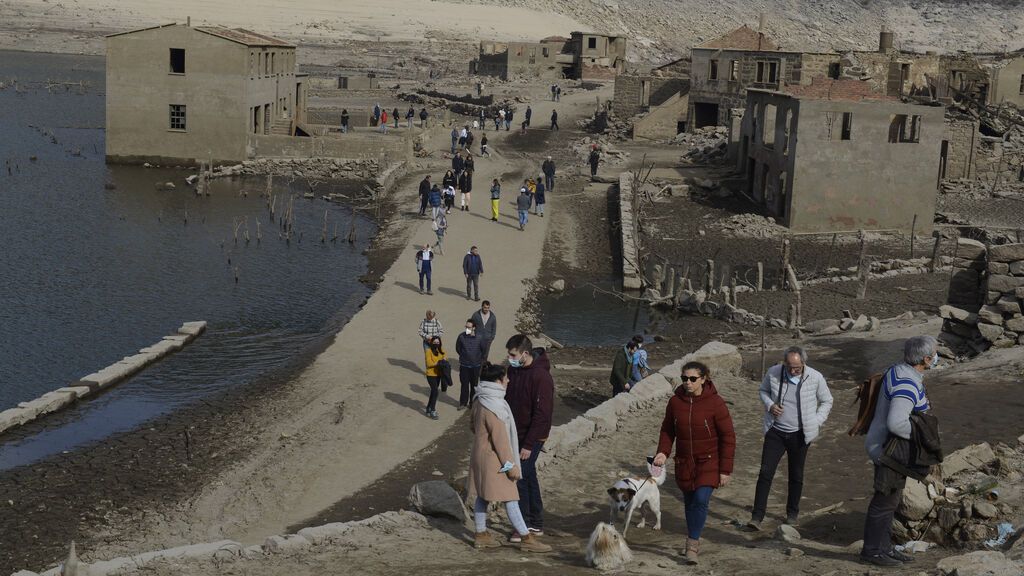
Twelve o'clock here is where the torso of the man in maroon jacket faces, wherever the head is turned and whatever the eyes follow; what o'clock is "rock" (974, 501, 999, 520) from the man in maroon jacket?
The rock is roughly at 8 o'clock from the man in maroon jacket.

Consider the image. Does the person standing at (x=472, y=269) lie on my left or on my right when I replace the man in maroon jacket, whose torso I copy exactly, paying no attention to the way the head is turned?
on my right

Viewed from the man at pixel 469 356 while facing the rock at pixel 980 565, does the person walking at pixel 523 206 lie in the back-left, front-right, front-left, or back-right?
back-left

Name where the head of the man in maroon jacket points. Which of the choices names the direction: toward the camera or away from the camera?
toward the camera

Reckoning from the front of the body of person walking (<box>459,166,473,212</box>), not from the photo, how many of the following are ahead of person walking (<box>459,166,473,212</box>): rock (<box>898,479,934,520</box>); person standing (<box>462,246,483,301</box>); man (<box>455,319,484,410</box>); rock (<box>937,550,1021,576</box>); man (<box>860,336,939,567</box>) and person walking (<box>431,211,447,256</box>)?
6

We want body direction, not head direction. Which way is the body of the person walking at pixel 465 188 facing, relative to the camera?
toward the camera
